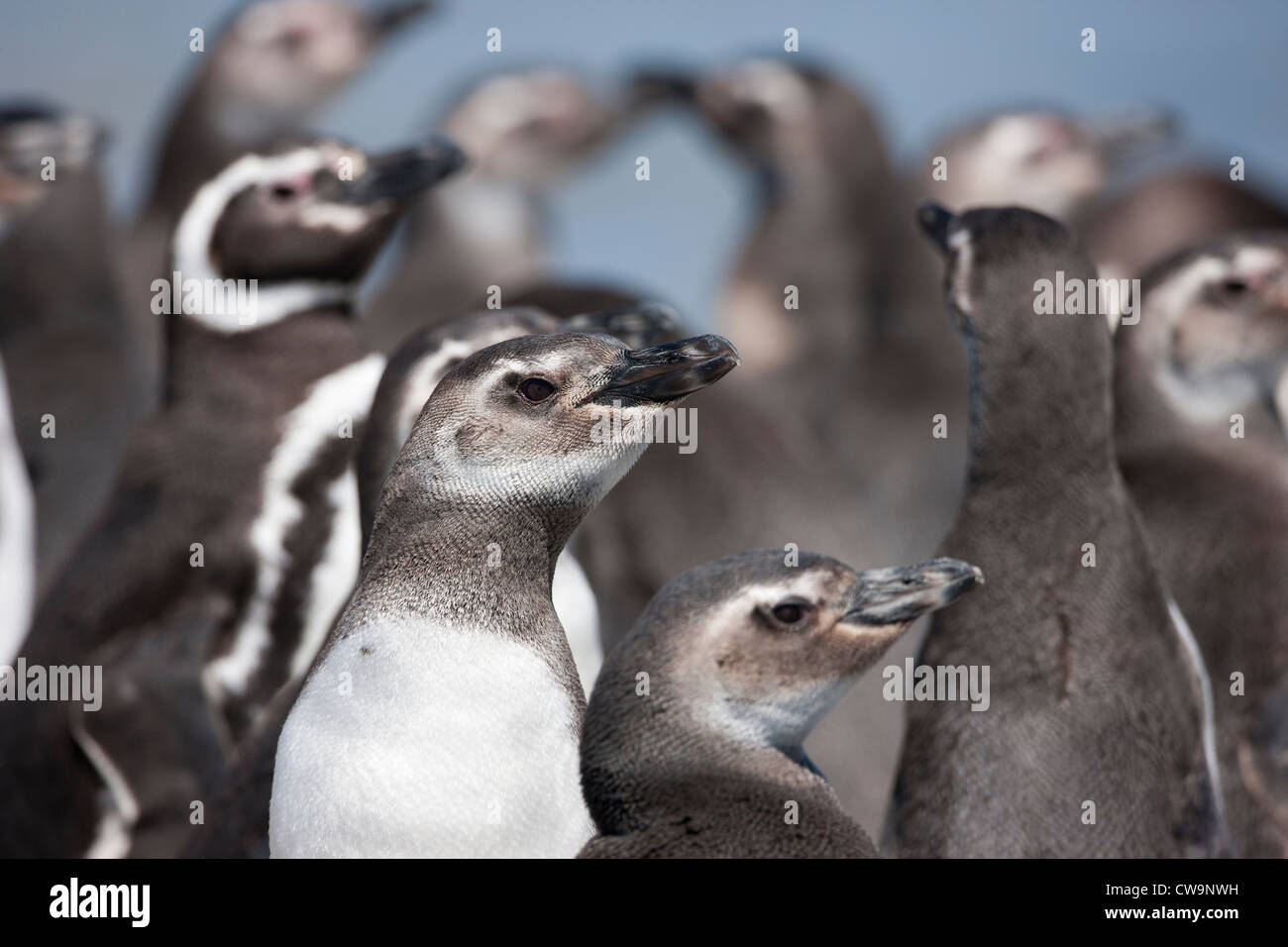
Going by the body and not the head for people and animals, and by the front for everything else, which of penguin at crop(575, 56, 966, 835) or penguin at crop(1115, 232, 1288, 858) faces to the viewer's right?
penguin at crop(1115, 232, 1288, 858)

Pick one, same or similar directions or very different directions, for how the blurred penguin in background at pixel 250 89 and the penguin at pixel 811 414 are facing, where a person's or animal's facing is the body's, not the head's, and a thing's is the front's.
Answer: very different directions

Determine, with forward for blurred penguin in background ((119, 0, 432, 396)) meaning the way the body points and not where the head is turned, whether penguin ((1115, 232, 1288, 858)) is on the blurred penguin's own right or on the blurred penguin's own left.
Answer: on the blurred penguin's own right

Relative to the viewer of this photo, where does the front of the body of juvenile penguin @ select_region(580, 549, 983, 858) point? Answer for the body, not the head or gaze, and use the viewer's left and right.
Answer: facing to the right of the viewer

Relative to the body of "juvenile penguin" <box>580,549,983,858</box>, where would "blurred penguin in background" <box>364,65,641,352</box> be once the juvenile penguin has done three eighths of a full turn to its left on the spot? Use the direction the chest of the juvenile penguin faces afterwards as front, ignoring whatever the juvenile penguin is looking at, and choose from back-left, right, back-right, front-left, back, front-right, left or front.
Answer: front-right

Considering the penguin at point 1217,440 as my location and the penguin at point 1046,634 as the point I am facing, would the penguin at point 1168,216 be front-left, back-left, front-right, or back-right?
back-right

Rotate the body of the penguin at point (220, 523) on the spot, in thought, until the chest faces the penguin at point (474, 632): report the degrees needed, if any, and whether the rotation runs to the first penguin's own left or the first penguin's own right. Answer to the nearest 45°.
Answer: approximately 90° to the first penguin's own right

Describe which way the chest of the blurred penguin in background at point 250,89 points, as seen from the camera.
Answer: to the viewer's right

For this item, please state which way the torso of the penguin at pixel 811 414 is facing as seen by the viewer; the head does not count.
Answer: to the viewer's left

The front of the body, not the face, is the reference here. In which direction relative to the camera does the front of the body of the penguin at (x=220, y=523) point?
to the viewer's right

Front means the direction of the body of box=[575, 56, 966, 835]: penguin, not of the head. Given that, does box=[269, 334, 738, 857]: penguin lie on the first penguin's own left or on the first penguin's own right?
on the first penguin's own left

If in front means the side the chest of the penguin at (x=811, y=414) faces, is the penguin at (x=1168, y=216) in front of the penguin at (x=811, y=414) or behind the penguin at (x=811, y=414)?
behind

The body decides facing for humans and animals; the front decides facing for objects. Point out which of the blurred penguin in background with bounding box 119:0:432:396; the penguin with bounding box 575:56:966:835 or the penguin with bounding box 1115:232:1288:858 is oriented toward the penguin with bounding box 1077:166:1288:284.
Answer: the blurred penguin in background

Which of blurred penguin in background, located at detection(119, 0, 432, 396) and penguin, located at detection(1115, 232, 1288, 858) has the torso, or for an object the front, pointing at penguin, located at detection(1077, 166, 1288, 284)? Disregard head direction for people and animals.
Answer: the blurred penguin in background

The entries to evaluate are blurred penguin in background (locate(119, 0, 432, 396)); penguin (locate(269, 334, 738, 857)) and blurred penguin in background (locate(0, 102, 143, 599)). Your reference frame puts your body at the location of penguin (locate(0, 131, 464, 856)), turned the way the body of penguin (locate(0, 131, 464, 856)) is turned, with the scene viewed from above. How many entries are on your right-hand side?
1

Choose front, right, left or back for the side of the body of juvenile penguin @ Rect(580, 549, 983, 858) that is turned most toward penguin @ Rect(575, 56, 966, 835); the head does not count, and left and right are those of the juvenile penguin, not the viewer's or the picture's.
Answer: left

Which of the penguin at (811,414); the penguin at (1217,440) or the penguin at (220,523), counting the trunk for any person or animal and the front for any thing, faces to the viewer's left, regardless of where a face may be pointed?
the penguin at (811,414)
